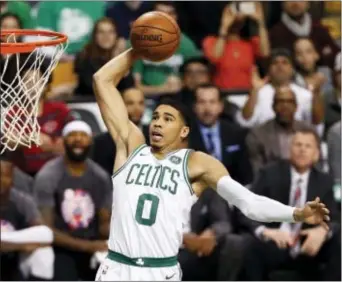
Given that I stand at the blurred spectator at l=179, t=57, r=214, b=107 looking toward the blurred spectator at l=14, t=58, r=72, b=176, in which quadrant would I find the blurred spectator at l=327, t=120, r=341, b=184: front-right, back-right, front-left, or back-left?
back-left

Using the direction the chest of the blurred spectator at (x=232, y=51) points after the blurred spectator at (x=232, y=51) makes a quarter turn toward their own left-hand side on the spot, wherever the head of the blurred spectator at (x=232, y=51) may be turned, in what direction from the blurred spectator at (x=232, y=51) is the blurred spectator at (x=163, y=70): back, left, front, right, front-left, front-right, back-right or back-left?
back

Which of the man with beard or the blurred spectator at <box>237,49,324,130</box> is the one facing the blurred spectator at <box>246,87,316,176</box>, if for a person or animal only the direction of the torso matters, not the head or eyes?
the blurred spectator at <box>237,49,324,130</box>

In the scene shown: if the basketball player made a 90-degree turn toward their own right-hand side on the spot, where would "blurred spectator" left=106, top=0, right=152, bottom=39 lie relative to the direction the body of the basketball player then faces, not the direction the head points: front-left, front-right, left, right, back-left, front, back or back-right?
right

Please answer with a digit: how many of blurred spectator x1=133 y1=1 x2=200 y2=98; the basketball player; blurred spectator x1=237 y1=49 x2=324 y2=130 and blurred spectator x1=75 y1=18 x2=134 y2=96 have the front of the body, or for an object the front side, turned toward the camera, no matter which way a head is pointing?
4

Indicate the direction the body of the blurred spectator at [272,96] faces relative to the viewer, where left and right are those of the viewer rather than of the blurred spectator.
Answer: facing the viewer

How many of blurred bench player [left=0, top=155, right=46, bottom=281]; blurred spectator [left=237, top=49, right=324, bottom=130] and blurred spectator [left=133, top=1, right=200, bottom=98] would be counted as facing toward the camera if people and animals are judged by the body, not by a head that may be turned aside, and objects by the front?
3

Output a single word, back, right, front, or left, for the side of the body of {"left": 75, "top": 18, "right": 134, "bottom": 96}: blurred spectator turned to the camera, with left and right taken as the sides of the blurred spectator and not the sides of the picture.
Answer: front

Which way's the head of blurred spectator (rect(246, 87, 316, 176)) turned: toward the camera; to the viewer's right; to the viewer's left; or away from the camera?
toward the camera

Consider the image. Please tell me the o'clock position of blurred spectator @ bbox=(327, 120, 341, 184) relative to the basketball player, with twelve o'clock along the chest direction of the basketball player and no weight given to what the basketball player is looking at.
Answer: The blurred spectator is roughly at 7 o'clock from the basketball player.

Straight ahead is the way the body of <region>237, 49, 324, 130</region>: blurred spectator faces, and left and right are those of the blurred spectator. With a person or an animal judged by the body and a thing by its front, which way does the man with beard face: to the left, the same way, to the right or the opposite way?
the same way

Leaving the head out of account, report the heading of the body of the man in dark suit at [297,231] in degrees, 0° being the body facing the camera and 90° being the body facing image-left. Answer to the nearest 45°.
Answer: approximately 0°

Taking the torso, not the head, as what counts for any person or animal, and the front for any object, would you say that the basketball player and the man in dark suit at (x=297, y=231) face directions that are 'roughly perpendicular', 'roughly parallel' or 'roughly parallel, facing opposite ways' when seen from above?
roughly parallel

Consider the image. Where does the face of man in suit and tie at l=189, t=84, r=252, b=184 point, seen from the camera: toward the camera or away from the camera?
toward the camera

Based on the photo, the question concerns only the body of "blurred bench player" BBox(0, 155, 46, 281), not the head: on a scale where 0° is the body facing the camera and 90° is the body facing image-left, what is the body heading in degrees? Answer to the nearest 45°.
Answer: approximately 0°

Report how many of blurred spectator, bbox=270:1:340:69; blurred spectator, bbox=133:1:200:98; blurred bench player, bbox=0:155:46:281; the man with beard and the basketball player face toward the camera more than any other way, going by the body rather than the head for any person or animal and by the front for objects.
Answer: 5

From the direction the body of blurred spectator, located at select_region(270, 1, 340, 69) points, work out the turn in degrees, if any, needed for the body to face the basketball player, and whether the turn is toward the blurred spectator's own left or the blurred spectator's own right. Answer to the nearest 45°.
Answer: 0° — they already face them

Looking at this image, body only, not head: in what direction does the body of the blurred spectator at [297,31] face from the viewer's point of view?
toward the camera
